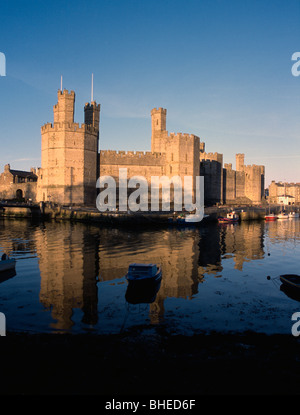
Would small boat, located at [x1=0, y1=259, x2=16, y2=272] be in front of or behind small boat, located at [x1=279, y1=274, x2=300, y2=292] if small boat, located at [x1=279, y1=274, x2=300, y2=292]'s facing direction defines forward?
in front

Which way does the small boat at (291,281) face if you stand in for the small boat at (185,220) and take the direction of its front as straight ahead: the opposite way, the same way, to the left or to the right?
the opposite way

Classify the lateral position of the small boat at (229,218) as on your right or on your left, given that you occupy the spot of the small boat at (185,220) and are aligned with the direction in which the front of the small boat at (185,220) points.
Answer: on your left

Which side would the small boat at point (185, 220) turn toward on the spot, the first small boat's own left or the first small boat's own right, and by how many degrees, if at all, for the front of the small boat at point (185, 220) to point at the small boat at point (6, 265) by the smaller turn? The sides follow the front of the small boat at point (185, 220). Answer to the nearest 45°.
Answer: approximately 90° to the first small boat's own right

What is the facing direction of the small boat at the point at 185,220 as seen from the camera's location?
facing to the right of the viewer

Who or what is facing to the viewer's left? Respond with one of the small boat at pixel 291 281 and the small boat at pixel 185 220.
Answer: the small boat at pixel 291 281

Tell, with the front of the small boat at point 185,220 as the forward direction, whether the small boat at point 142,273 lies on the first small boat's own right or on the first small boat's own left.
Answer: on the first small boat's own right

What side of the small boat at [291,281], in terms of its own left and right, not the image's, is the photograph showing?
left

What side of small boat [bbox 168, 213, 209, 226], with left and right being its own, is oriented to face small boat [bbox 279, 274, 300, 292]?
right
